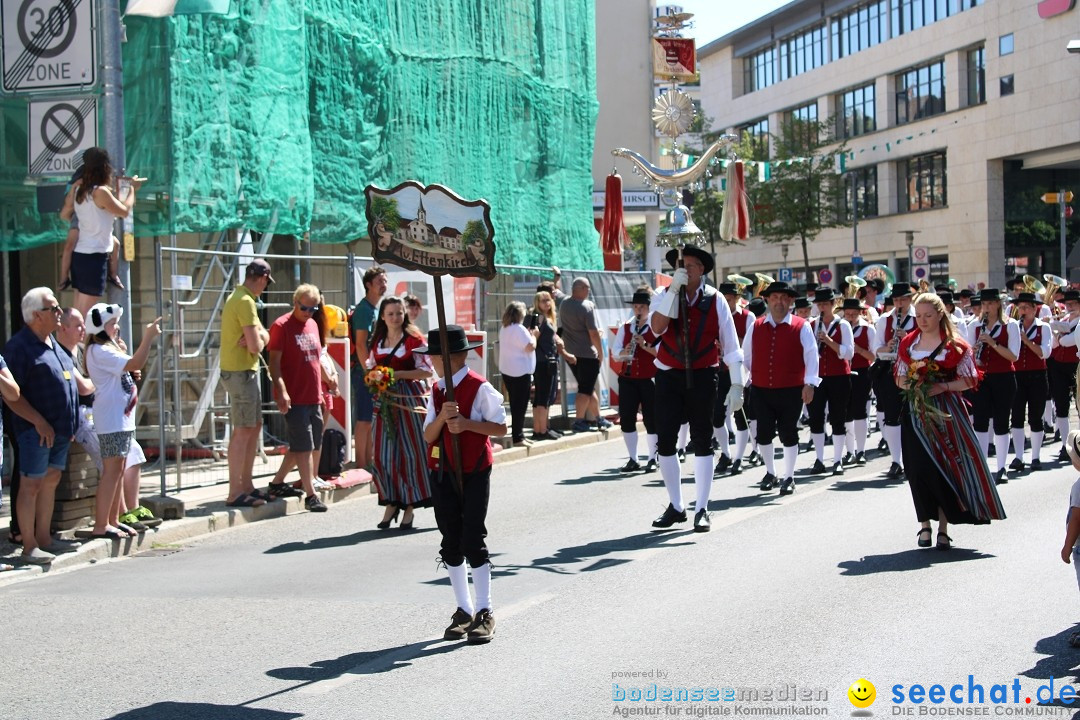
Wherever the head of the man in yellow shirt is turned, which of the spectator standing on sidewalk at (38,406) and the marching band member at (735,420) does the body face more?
the marching band member

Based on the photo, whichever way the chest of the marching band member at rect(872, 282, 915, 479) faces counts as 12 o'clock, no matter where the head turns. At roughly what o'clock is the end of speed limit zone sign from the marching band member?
The end of speed limit zone sign is roughly at 2 o'clock from the marching band member.

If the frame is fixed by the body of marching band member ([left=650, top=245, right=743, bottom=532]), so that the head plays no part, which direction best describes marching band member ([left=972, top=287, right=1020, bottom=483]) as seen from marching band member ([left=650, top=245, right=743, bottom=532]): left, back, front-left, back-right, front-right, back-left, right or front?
back-left

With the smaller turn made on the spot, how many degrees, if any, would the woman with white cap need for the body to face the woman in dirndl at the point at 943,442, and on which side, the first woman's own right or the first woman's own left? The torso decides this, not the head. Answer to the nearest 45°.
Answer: approximately 45° to the first woman's own right

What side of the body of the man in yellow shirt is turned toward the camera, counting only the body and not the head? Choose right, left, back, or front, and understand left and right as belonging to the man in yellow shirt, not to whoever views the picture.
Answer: right

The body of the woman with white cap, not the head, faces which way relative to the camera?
to the viewer's right

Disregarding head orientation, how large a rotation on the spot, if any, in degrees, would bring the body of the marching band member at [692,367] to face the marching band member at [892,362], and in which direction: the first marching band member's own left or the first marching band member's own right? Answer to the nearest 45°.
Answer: approximately 135° to the first marching band member's own left
